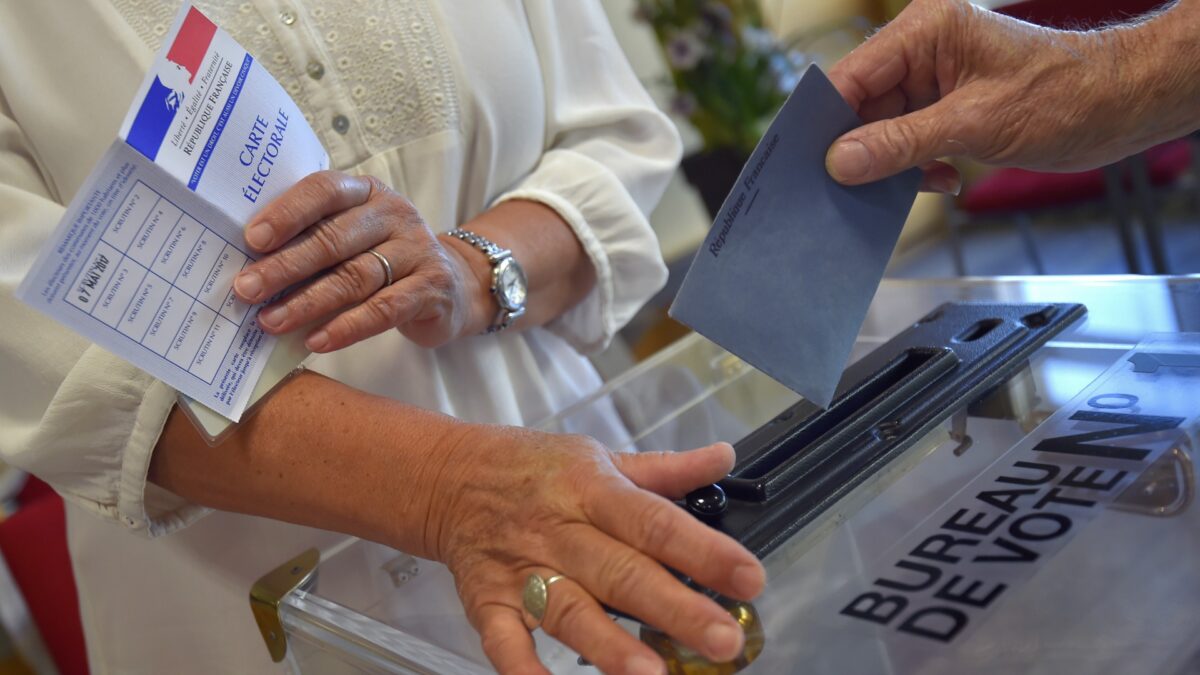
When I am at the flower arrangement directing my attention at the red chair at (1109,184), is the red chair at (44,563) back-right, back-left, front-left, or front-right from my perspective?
back-right

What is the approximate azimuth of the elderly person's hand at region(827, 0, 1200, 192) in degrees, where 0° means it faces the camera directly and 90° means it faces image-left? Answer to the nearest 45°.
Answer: approximately 90°

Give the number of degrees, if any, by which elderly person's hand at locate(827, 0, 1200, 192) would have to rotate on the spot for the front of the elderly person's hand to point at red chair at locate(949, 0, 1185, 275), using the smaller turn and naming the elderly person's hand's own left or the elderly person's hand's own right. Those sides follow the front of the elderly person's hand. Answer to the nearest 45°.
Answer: approximately 90° to the elderly person's hand's own right
